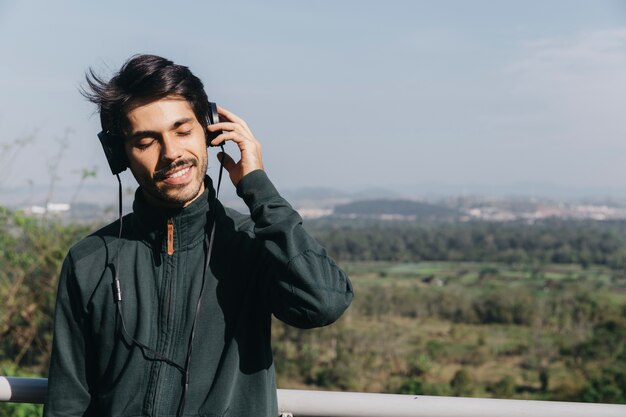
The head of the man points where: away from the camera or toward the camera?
toward the camera

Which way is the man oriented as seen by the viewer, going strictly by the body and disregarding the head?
toward the camera
